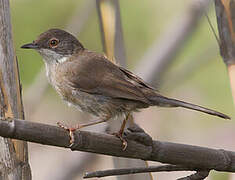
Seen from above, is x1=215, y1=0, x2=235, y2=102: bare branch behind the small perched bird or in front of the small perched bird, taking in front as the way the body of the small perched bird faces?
behind

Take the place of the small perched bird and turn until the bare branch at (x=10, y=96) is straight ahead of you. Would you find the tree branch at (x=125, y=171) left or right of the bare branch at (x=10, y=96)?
left

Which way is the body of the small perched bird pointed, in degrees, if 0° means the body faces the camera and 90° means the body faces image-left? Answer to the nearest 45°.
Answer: approximately 90°

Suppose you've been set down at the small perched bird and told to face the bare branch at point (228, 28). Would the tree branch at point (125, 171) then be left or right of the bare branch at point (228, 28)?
right

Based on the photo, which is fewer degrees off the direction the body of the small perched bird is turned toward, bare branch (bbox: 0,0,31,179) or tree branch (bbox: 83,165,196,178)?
the bare branch

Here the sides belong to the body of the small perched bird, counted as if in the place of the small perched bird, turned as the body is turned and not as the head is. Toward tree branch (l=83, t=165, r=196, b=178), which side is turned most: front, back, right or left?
left
